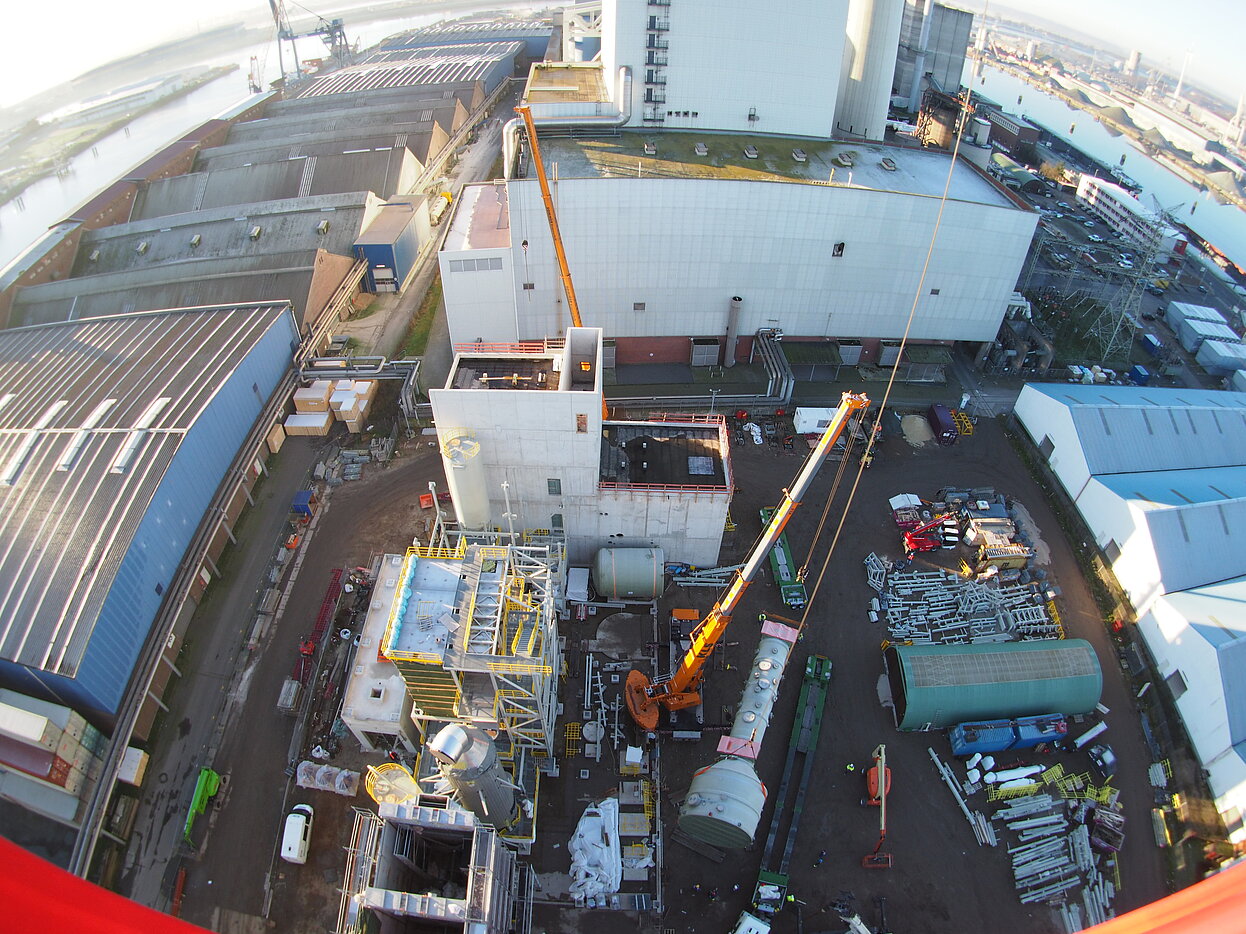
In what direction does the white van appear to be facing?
away from the camera

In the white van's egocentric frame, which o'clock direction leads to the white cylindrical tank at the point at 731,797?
The white cylindrical tank is roughly at 4 o'clock from the white van.

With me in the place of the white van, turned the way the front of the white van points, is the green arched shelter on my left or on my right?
on my right

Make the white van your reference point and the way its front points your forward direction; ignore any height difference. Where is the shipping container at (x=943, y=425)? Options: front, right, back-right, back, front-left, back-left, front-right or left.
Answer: right

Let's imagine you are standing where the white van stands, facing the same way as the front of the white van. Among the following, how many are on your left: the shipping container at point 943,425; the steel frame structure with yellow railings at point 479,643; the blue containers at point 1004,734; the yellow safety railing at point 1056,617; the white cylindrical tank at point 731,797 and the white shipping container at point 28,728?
1

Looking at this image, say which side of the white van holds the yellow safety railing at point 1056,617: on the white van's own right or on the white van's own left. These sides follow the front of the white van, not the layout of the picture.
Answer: on the white van's own right

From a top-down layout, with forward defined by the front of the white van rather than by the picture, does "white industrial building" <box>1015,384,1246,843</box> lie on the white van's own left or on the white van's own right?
on the white van's own right
